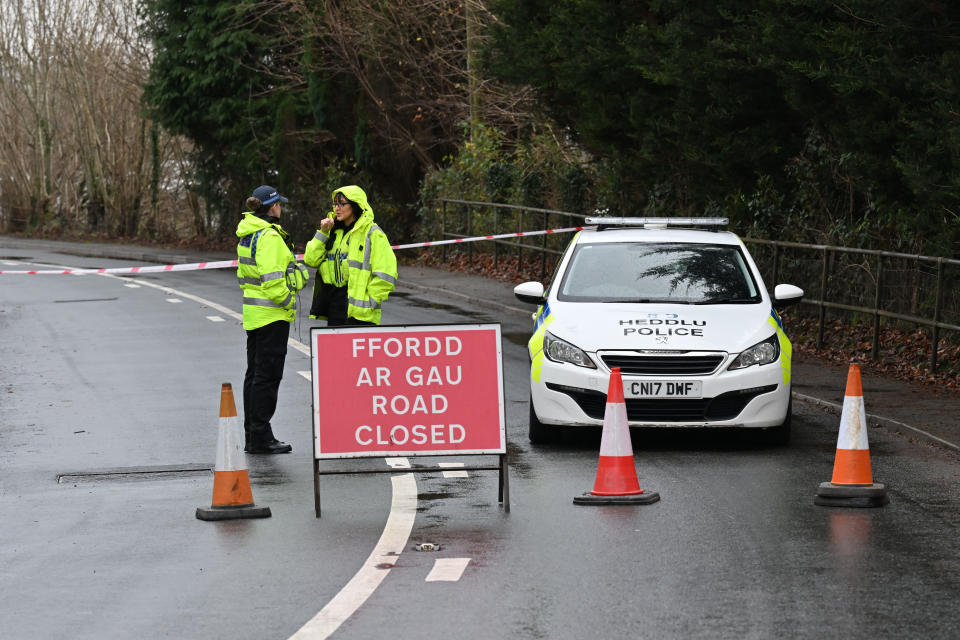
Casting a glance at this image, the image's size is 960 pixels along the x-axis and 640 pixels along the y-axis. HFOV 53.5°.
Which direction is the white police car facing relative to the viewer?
toward the camera

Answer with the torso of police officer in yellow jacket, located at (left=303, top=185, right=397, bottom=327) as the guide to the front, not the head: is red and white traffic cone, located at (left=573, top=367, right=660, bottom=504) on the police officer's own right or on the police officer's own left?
on the police officer's own left

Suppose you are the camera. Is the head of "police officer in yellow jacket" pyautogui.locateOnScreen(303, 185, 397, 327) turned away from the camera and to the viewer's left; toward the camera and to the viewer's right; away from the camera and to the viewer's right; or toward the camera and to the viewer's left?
toward the camera and to the viewer's left

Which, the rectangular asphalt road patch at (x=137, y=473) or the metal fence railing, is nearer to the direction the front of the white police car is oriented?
the rectangular asphalt road patch

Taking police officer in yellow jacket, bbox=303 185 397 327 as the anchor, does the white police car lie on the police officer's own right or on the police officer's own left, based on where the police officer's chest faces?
on the police officer's own left

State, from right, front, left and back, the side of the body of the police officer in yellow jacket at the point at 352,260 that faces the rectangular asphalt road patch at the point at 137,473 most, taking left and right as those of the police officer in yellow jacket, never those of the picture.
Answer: front

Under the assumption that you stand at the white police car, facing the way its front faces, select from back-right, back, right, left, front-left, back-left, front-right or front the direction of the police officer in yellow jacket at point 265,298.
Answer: right

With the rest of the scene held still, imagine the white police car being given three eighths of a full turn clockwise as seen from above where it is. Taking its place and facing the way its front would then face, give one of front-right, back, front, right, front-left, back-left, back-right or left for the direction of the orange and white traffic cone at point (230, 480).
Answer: left

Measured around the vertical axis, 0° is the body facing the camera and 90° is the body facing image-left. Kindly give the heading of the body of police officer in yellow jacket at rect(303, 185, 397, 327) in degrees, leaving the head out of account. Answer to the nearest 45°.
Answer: approximately 45°

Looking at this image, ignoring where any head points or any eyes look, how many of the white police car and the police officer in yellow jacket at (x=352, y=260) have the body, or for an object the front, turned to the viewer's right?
0

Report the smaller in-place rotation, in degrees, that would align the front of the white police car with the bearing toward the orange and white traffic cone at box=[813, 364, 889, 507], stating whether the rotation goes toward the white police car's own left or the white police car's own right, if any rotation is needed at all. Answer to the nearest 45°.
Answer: approximately 45° to the white police car's own left
